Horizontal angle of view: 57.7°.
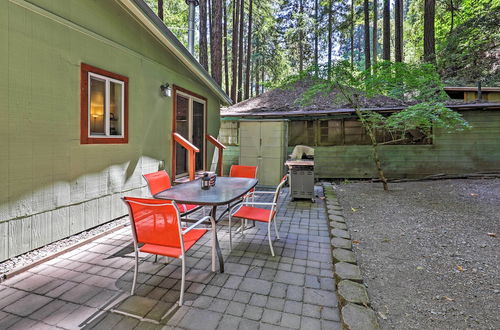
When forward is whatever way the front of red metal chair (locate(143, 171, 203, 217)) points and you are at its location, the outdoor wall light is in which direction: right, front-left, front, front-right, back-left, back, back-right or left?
back-left

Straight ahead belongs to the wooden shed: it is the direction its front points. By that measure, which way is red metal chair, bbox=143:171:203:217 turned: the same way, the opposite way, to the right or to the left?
to the left

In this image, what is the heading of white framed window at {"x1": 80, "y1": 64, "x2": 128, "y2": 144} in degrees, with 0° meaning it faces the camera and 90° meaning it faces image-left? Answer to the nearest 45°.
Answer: approximately 315°

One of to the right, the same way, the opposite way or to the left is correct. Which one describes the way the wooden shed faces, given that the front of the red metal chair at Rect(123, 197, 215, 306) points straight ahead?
the opposite way

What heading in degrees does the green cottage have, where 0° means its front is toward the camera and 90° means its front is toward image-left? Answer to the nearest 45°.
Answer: approximately 315°

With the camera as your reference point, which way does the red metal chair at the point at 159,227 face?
facing away from the viewer and to the right of the viewer

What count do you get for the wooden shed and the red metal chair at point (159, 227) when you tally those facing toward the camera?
1

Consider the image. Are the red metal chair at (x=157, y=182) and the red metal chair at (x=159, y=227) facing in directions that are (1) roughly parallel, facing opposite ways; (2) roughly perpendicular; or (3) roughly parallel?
roughly perpendicular
